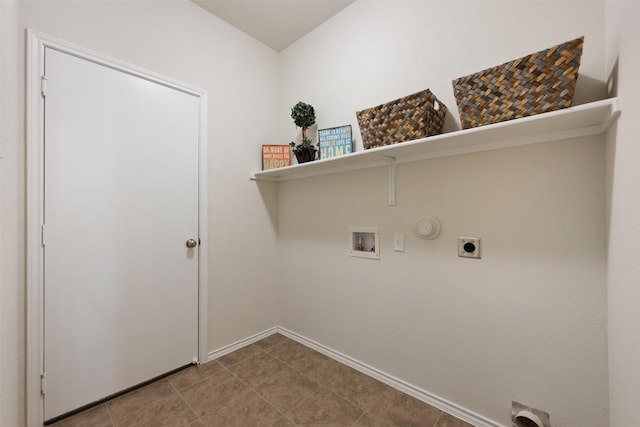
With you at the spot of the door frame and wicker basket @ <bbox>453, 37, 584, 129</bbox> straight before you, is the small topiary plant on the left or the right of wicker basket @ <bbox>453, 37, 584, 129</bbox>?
left

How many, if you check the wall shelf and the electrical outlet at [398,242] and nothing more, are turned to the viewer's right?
0

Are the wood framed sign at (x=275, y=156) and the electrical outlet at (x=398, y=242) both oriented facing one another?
no

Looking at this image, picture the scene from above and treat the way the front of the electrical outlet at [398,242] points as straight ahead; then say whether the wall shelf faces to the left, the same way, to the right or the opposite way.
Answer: the same way

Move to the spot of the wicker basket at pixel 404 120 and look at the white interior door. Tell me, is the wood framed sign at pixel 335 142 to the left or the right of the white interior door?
right

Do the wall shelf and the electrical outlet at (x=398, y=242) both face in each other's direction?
no

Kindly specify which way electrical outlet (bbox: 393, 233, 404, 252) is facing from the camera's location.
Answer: facing the viewer and to the left of the viewer

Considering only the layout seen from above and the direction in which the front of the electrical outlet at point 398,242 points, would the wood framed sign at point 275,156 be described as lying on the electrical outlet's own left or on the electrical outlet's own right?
on the electrical outlet's own right
